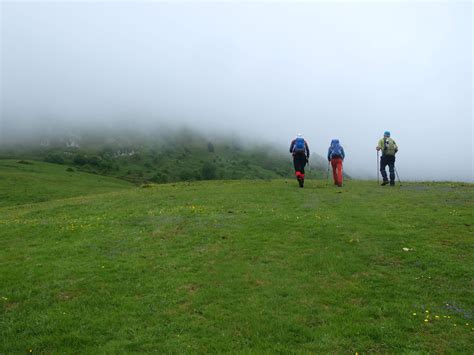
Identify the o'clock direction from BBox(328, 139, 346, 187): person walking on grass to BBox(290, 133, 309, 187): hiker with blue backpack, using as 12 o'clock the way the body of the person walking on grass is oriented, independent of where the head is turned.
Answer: The hiker with blue backpack is roughly at 8 o'clock from the person walking on grass.

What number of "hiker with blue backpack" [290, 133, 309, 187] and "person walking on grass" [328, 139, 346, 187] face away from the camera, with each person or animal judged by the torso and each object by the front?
2

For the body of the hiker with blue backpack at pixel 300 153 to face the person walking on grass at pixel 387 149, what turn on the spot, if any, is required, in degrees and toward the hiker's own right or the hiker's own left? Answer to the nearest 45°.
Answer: approximately 90° to the hiker's own right

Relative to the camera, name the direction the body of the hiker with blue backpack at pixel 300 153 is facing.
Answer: away from the camera

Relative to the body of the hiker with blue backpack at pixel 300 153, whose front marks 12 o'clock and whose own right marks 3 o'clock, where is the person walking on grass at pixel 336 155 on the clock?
The person walking on grass is roughly at 2 o'clock from the hiker with blue backpack.

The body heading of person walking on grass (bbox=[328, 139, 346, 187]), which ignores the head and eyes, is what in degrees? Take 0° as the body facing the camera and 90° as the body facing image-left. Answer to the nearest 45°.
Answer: approximately 180°

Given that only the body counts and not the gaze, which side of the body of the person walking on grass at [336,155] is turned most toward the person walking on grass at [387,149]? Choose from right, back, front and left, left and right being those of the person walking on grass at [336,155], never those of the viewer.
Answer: right
